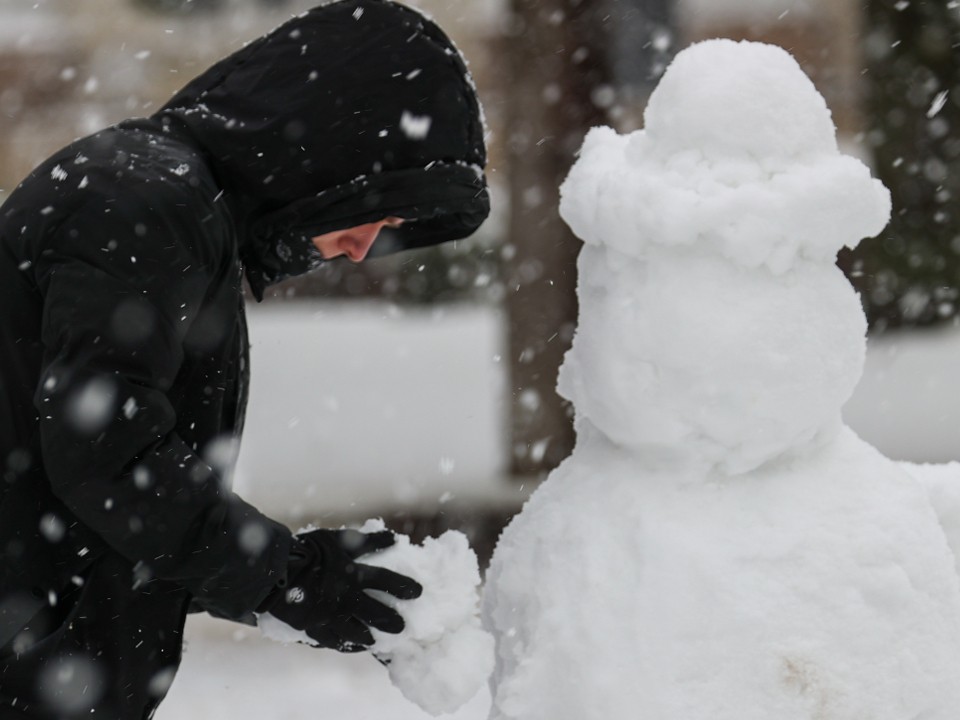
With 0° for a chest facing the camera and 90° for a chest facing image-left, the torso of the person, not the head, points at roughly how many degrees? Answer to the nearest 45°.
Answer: approximately 270°

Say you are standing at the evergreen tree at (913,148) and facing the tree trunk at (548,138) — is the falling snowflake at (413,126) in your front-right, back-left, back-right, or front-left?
front-left

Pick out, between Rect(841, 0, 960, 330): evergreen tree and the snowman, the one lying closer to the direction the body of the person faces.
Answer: the snowman

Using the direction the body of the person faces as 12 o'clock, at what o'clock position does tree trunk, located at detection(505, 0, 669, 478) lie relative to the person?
The tree trunk is roughly at 10 o'clock from the person.

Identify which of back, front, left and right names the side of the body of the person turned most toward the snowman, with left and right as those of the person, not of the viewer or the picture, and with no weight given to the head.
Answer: front

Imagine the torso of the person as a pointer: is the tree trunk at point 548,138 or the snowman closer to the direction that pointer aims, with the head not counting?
the snowman
